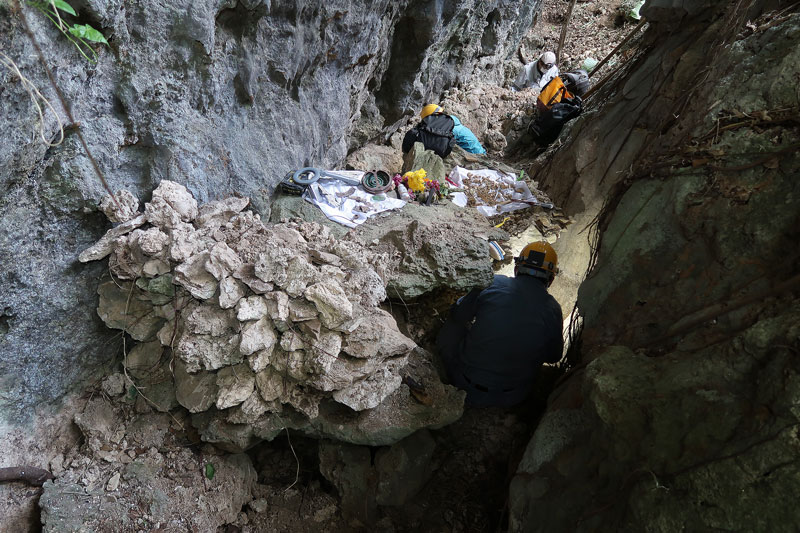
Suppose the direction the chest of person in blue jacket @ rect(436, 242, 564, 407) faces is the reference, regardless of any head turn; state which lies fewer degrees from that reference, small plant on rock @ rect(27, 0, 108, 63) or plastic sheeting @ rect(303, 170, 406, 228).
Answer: the plastic sheeting

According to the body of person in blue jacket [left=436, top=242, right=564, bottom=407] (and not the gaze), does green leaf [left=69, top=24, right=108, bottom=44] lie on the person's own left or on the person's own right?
on the person's own left

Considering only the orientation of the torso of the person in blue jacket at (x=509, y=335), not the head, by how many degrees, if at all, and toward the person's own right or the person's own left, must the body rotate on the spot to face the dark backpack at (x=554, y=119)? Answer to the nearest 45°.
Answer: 0° — they already face it

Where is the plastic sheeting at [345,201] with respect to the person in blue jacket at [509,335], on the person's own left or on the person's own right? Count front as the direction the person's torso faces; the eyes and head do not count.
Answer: on the person's own left

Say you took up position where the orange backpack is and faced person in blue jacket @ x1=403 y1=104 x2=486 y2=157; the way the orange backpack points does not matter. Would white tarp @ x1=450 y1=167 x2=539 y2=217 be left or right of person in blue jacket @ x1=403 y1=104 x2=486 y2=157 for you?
left

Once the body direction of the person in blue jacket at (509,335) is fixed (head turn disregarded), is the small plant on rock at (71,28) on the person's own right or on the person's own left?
on the person's own left

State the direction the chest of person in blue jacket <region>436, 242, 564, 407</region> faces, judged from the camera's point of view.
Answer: away from the camera

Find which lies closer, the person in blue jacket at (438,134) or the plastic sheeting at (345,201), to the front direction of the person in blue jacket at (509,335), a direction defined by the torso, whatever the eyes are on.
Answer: the person in blue jacket

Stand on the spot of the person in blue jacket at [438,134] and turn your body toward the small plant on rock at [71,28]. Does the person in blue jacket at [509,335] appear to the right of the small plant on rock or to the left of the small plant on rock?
left

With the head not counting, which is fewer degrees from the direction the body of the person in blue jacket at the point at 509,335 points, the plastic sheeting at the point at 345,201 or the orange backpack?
the orange backpack

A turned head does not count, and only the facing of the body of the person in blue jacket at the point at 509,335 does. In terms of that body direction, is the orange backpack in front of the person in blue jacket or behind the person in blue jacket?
in front

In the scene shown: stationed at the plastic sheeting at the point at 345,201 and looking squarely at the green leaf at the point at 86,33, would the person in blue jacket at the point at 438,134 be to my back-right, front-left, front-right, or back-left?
back-right

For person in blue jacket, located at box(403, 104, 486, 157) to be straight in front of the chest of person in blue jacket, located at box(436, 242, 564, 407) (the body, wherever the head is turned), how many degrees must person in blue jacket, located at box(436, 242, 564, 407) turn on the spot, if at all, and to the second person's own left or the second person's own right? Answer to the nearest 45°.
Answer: approximately 45° to the second person's own left
